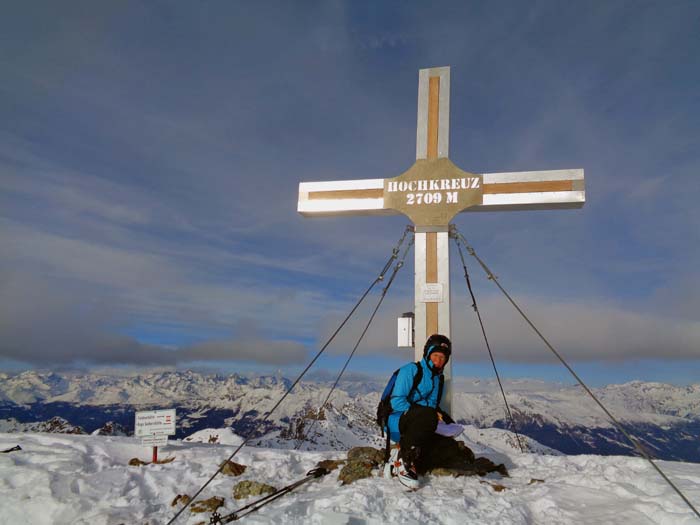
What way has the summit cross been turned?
toward the camera

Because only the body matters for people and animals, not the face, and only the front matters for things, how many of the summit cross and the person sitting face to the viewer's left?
0

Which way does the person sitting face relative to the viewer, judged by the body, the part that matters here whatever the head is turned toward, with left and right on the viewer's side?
facing the viewer and to the right of the viewer

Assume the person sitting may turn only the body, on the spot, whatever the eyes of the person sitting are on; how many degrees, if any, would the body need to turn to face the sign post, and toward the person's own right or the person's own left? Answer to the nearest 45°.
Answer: approximately 135° to the person's own right

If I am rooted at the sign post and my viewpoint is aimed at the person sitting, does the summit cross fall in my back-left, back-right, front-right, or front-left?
front-left
